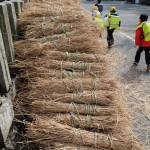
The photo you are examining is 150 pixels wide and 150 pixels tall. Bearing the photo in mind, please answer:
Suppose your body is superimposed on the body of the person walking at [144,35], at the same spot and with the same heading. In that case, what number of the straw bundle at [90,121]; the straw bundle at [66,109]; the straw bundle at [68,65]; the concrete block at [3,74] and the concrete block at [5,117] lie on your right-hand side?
0

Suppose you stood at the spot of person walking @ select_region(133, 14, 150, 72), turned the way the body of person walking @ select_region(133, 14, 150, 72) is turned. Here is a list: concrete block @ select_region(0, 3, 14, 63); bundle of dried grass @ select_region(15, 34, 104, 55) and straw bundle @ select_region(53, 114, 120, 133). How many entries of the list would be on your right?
0

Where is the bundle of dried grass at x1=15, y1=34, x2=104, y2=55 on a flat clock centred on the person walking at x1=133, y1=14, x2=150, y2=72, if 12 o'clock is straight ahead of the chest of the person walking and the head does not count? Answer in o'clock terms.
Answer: The bundle of dried grass is roughly at 10 o'clock from the person walking.

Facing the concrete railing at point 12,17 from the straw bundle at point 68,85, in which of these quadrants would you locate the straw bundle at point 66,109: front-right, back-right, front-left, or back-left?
back-left

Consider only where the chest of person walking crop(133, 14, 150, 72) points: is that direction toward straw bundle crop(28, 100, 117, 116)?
no

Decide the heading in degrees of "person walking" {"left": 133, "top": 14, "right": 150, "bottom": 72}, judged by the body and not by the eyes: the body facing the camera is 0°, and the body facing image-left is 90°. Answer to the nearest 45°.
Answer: approximately 135°

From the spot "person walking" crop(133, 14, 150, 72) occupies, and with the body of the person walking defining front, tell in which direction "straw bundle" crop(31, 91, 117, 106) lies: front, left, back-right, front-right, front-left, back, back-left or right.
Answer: back-left

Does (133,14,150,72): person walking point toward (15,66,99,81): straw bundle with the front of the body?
no

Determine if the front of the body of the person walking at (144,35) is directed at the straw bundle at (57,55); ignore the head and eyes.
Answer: no

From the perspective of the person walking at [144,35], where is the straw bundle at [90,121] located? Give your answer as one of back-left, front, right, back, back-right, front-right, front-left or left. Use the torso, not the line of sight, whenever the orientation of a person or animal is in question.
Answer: back-left

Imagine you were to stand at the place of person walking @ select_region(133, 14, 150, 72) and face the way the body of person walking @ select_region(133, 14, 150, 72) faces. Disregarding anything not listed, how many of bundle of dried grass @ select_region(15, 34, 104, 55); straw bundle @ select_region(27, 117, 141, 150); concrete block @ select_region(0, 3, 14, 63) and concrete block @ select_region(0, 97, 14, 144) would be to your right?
0

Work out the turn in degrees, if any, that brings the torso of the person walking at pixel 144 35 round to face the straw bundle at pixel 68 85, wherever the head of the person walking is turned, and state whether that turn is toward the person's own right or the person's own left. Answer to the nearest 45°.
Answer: approximately 135° to the person's own left

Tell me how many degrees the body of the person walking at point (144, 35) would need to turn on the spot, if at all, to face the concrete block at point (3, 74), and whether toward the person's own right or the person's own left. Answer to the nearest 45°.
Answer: approximately 135° to the person's own left
